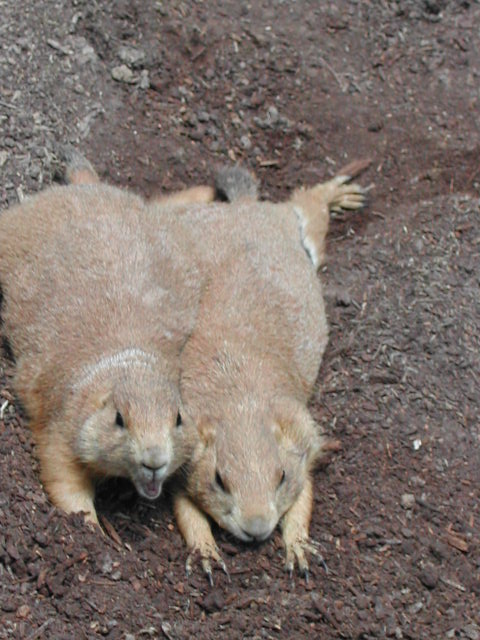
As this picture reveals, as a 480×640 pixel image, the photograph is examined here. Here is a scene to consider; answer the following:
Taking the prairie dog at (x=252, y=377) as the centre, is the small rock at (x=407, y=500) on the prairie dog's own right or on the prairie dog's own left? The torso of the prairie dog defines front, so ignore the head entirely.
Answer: on the prairie dog's own left

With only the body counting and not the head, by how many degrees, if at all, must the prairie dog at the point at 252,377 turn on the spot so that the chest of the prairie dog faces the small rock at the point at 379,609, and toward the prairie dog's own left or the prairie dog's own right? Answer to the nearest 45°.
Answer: approximately 45° to the prairie dog's own left

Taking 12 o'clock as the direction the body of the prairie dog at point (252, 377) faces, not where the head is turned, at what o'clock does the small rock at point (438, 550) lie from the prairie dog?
The small rock is roughly at 10 o'clock from the prairie dog.

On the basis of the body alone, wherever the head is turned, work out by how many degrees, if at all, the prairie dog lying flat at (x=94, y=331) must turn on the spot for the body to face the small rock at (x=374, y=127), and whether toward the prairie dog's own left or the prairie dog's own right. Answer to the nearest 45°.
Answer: approximately 135° to the prairie dog's own left

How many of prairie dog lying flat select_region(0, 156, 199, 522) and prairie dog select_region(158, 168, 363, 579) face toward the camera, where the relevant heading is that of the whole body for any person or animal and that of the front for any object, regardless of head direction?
2

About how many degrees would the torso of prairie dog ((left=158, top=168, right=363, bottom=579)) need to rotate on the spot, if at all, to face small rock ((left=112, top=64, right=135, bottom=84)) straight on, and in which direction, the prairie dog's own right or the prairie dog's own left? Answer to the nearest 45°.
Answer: approximately 135° to the prairie dog's own right

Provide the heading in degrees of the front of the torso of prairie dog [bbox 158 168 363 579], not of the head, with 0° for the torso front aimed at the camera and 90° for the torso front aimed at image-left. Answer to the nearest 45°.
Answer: approximately 0°

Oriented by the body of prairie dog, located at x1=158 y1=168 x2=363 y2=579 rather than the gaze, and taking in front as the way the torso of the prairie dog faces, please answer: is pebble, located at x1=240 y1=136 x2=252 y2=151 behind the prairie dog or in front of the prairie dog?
behind

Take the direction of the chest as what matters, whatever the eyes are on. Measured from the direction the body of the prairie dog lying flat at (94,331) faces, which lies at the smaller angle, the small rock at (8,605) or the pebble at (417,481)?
the small rock
